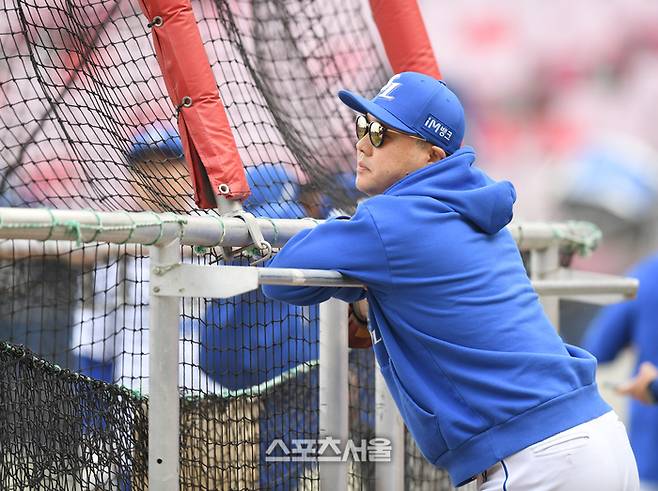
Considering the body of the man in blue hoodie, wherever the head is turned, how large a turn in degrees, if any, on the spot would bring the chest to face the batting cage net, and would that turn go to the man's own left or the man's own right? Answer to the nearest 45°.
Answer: approximately 45° to the man's own right

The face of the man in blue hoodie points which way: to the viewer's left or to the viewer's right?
to the viewer's left

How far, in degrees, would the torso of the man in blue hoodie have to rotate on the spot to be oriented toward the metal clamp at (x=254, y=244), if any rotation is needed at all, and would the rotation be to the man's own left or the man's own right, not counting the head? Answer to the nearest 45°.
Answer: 0° — they already face it

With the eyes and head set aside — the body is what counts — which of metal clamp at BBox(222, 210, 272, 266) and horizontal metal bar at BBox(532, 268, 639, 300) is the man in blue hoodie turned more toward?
the metal clamp

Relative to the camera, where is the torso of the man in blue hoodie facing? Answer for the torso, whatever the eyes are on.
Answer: to the viewer's left

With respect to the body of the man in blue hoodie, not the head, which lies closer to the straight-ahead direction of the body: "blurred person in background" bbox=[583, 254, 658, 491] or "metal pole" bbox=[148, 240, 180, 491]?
the metal pole

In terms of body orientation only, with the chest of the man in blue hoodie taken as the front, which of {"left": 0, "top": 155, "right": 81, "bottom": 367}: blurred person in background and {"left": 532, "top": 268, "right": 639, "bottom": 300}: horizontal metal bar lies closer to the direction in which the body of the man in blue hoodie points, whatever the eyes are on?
the blurred person in background
